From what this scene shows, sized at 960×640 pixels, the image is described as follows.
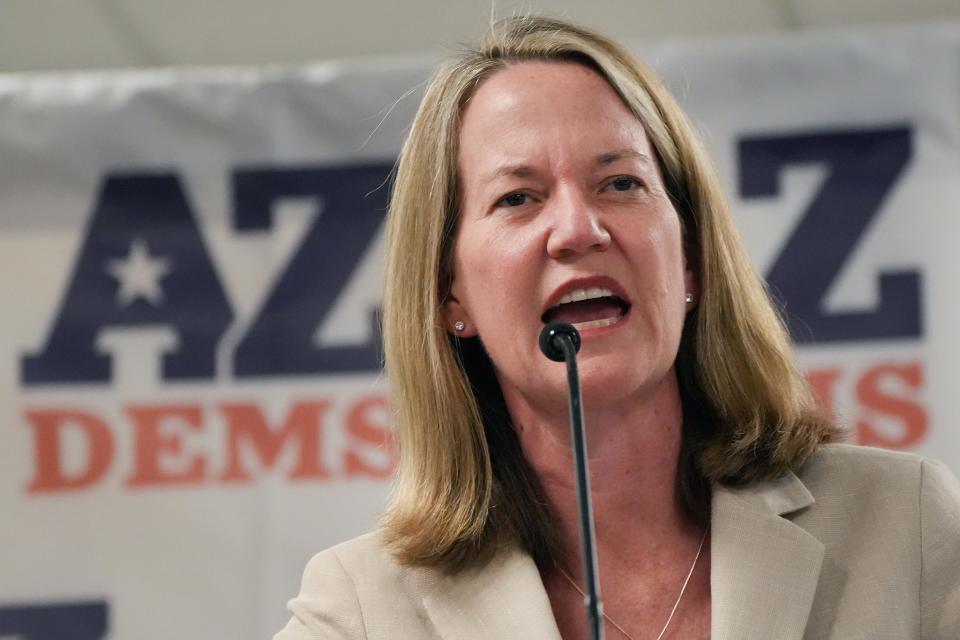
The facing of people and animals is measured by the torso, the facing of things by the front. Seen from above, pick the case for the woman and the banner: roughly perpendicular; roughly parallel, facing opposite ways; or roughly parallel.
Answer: roughly parallel

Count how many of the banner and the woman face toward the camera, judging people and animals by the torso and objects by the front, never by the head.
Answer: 2

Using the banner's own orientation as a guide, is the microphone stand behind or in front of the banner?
in front

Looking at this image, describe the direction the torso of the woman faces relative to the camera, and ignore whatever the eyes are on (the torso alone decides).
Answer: toward the camera

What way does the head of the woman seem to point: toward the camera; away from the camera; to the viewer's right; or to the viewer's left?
toward the camera
